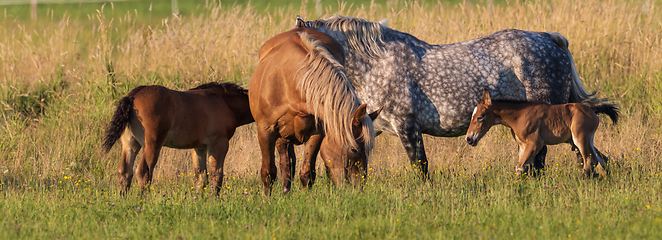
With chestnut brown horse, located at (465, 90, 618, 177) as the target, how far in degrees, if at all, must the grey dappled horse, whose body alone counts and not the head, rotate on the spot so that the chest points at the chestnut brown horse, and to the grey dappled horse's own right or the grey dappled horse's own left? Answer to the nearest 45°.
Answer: approximately 180°

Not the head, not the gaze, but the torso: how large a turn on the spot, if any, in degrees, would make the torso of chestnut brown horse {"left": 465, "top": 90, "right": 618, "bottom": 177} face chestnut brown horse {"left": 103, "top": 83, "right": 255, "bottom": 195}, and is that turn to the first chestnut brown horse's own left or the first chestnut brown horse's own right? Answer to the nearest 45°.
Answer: approximately 45° to the first chestnut brown horse's own left

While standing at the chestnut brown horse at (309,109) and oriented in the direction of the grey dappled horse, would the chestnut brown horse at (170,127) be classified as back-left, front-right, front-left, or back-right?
back-left

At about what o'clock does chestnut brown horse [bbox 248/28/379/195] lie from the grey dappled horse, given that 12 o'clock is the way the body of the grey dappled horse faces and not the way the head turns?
The chestnut brown horse is roughly at 10 o'clock from the grey dappled horse.

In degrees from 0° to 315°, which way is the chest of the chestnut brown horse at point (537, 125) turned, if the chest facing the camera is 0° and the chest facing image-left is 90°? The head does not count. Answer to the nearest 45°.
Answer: approximately 90°

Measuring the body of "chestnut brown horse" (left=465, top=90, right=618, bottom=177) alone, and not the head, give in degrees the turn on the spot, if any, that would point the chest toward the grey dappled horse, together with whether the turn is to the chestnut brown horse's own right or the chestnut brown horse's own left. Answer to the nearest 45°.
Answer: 0° — it already faces it

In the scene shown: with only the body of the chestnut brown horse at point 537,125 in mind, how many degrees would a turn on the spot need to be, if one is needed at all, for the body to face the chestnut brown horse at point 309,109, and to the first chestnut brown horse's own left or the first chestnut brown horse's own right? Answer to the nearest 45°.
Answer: approximately 45° to the first chestnut brown horse's own left

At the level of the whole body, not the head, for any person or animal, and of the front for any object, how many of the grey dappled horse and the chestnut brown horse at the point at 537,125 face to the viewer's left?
2

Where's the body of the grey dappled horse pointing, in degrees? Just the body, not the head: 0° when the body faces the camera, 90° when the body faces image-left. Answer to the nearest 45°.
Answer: approximately 90°
